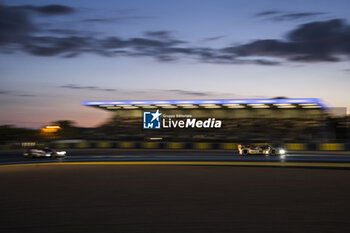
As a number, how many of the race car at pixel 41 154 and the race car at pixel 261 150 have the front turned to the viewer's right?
2

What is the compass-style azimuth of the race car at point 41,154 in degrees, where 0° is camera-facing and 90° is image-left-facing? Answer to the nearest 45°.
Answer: approximately 270°

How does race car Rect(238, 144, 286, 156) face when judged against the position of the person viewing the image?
facing to the right of the viewer

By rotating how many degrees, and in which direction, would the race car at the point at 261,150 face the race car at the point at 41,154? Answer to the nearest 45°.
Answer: approximately 180°

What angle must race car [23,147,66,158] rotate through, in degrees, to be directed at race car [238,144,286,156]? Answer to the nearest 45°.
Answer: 0° — it already faces it
